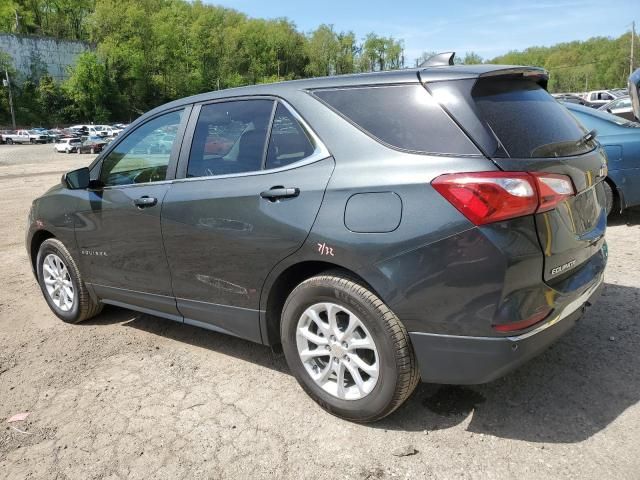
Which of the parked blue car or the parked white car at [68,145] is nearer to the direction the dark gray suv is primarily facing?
the parked white car

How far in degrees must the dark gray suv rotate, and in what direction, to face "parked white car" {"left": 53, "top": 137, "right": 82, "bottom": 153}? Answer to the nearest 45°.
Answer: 0° — it already faces it

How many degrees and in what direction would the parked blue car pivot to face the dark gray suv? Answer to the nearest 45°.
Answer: approximately 135° to its left

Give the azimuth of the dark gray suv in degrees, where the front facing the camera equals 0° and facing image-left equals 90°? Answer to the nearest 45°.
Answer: approximately 135°

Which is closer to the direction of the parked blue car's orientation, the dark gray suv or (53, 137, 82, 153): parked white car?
the parked white car

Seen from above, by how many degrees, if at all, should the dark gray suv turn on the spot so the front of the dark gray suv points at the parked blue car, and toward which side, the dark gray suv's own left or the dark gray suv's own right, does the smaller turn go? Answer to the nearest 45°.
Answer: approximately 90° to the dark gray suv's own right
